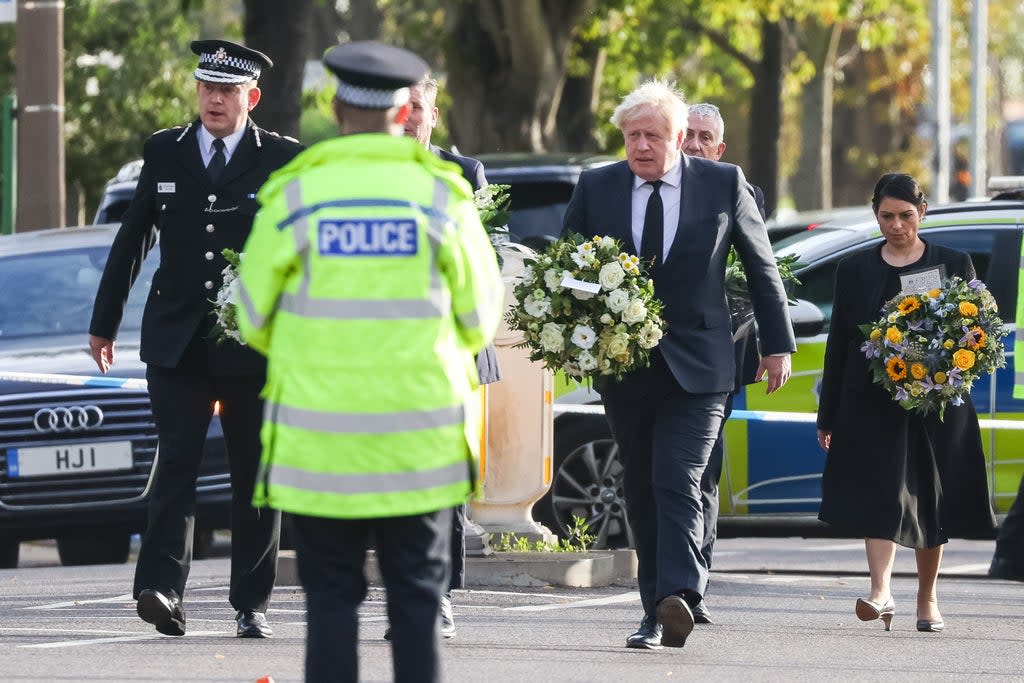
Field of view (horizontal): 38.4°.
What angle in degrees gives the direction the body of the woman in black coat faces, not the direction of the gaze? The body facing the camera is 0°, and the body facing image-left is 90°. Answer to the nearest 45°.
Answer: approximately 0°

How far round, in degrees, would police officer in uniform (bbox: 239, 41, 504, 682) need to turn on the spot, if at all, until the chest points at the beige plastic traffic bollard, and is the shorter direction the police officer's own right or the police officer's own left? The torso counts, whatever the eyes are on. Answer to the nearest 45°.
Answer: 0° — they already face it

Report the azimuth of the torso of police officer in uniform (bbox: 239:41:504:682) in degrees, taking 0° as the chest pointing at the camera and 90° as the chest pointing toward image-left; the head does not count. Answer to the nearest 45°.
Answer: approximately 180°

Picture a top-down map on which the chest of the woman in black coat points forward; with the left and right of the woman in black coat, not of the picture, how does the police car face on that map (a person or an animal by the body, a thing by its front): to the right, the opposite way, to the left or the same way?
to the right

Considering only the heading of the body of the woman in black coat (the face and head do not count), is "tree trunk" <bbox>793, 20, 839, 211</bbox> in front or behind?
behind

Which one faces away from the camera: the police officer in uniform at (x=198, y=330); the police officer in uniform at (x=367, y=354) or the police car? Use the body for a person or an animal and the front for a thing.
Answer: the police officer in uniform at (x=367, y=354)

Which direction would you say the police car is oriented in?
to the viewer's left

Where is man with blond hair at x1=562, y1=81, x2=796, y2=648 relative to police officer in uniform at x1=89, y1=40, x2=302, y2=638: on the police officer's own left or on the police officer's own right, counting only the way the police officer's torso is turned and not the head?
on the police officer's own left

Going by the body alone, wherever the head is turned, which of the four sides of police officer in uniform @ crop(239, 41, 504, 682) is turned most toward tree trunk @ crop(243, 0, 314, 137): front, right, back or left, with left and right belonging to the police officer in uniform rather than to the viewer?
front

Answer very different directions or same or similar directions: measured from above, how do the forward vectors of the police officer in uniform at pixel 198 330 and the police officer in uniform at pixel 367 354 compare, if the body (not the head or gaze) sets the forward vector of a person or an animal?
very different directions
